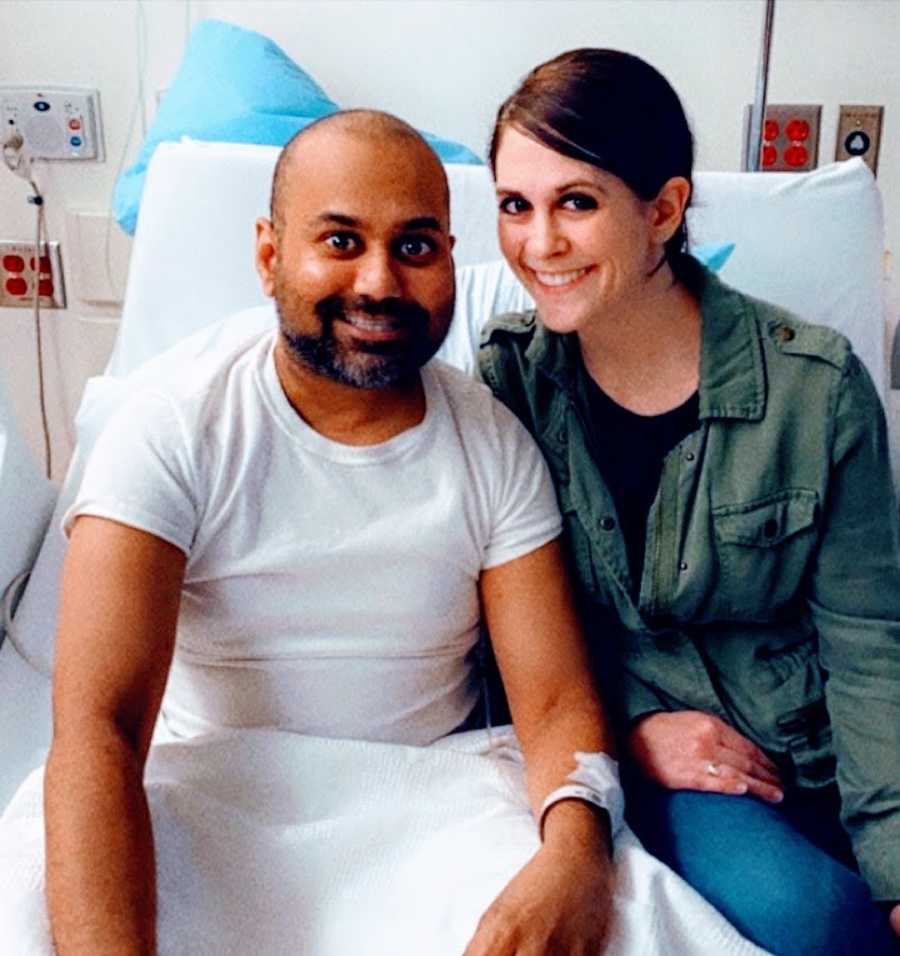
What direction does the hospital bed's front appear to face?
toward the camera

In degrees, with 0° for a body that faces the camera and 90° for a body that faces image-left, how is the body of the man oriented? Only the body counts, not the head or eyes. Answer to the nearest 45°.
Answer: approximately 0°

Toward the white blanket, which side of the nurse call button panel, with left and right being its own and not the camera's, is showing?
front

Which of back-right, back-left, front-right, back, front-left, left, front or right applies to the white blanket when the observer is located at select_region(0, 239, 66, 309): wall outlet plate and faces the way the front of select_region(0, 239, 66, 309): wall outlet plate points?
front

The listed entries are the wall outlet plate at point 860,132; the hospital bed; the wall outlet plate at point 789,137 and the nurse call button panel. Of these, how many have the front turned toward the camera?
4

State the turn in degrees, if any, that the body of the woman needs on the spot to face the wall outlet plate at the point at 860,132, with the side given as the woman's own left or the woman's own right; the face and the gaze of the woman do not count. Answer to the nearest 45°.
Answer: approximately 135° to the woman's own right

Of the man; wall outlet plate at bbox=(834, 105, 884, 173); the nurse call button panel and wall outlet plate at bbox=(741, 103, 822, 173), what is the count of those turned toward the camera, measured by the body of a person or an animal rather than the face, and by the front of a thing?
4

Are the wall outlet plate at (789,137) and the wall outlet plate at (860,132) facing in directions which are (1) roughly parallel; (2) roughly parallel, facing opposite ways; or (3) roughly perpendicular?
roughly parallel

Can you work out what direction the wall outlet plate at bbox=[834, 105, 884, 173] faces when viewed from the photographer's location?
facing the viewer

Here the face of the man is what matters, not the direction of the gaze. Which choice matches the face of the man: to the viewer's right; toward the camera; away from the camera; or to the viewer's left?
toward the camera

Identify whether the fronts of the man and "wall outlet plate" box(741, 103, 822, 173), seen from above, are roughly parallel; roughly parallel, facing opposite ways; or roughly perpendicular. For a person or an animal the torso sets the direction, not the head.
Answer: roughly parallel

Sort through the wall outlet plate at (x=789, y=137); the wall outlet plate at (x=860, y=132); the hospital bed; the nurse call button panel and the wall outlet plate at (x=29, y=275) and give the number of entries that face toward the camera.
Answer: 5

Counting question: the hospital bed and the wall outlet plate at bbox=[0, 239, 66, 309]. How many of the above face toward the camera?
2

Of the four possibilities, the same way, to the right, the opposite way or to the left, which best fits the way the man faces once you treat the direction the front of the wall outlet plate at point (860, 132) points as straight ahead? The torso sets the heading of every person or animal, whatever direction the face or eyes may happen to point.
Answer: the same way

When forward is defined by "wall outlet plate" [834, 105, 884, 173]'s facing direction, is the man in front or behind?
in front

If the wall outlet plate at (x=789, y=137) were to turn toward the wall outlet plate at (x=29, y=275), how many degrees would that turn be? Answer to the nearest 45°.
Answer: approximately 90° to its right
